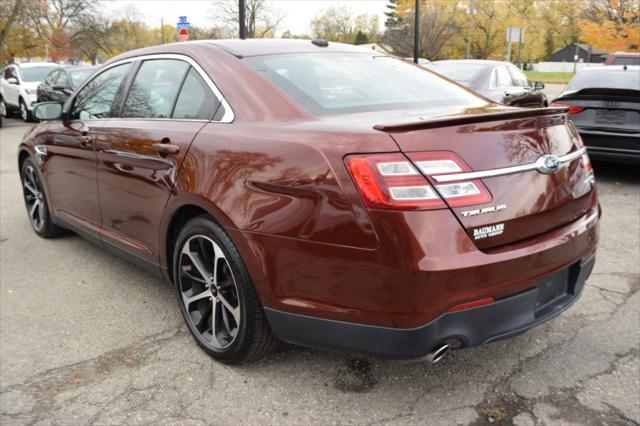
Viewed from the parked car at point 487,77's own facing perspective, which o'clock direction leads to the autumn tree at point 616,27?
The autumn tree is roughly at 11 o'clock from the parked car.

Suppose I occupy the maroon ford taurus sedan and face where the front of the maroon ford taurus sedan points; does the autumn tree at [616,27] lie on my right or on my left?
on my right

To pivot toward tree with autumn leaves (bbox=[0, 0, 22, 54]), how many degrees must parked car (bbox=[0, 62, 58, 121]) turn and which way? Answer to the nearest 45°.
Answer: approximately 135° to its left

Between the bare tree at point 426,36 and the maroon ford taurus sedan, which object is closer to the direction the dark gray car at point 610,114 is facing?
the bare tree

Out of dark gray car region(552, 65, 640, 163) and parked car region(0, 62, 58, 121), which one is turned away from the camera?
the dark gray car

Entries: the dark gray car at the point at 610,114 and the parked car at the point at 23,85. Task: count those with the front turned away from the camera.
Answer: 1

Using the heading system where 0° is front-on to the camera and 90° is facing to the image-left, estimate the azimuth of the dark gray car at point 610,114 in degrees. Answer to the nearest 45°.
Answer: approximately 180°

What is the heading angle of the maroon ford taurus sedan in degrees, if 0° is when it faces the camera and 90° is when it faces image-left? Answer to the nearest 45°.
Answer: approximately 135°

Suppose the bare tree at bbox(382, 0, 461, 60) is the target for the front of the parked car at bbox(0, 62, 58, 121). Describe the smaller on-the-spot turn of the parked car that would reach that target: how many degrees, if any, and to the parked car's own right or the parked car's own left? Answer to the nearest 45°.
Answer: approximately 90° to the parked car's own left

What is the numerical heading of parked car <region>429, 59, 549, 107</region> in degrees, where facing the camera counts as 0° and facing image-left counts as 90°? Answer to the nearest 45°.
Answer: approximately 225°

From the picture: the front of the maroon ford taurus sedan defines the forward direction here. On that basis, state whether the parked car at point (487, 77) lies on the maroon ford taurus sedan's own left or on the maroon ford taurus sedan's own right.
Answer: on the maroon ford taurus sedan's own right
